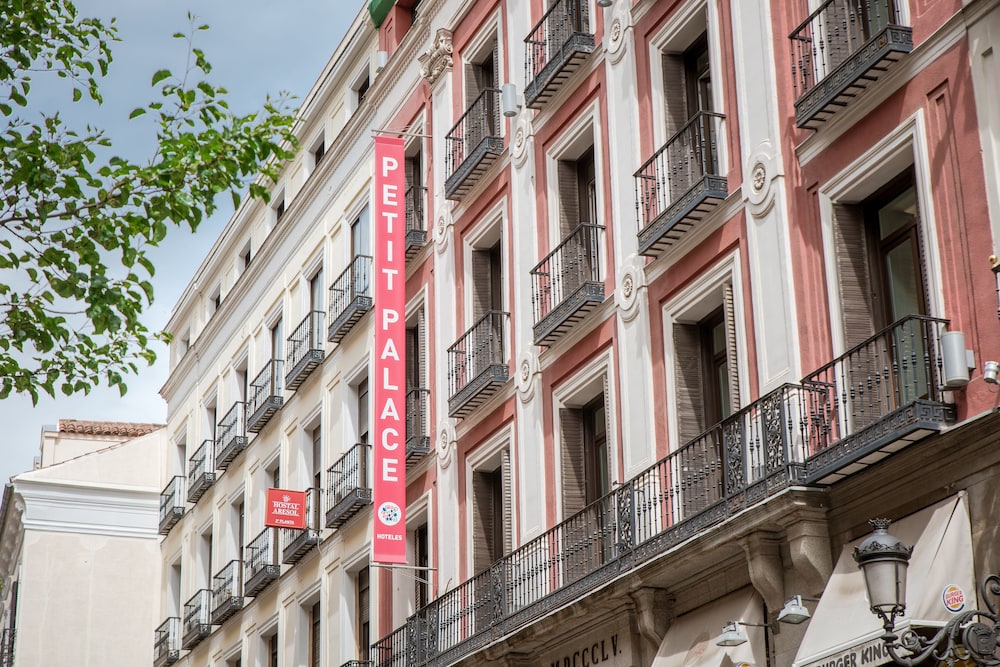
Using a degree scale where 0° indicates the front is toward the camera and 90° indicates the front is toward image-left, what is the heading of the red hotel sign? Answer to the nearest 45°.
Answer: approximately 0°

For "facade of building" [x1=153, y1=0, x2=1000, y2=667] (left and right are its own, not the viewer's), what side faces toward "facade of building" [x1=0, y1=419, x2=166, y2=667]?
right

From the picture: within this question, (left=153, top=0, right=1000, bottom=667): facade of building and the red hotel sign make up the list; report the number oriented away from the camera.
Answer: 0

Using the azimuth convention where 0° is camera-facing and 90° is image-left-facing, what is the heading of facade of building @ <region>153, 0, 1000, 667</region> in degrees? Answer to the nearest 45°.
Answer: approximately 45°
